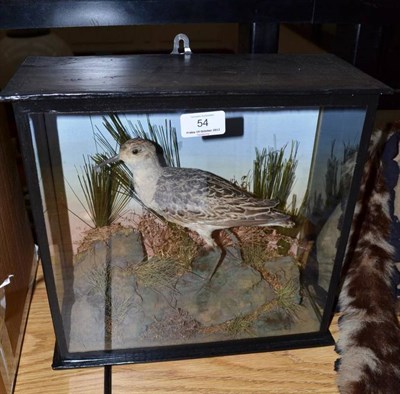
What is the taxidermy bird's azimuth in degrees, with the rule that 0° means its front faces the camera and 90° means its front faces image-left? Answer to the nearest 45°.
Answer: approximately 90°

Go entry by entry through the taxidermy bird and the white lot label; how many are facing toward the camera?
1

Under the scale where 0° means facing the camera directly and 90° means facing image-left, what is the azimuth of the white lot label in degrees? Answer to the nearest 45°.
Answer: approximately 0°

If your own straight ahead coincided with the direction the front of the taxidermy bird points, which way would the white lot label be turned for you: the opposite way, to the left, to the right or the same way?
to the left
